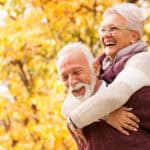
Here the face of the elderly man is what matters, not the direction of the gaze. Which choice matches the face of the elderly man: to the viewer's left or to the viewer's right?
to the viewer's left

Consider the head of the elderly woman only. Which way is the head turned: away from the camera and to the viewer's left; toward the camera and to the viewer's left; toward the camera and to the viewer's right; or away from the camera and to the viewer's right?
toward the camera and to the viewer's left

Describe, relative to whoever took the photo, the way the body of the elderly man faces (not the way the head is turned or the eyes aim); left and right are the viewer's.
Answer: facing the viewer and to the left of the viewer
